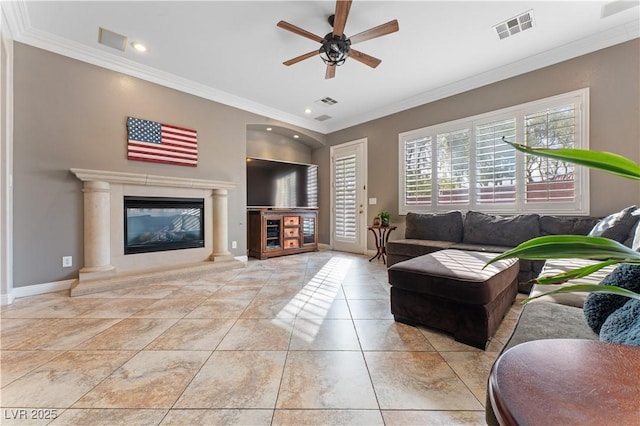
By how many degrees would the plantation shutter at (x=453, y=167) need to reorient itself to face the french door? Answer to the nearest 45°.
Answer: approximately 45° to its right

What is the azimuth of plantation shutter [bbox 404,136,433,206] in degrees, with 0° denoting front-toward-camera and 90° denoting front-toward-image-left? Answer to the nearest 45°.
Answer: approximately 45°

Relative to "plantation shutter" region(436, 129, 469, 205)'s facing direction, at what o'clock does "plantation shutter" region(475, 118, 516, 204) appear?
"plantation shutter" region(475, 118, 516, 204) is roughly at 8 o'clock from "plantation shutter" region(436, 129, 469, 205).

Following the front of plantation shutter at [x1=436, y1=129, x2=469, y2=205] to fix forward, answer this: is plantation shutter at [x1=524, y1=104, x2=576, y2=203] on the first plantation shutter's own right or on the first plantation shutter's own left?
on the first plantation shutter's own left

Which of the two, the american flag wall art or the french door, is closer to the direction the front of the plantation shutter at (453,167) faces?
the american flag wall art

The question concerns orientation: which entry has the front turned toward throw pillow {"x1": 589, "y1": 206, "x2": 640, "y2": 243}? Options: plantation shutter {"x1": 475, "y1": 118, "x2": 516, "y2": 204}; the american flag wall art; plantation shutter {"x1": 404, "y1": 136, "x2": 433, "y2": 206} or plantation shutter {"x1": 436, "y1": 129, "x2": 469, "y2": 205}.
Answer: the american flag wall art

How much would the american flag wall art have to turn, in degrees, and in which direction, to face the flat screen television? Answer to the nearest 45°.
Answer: approximately 45° to its left

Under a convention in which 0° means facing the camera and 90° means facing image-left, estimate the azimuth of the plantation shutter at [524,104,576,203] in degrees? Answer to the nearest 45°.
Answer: approximately 45°

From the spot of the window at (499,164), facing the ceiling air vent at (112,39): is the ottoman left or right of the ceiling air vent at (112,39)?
left
